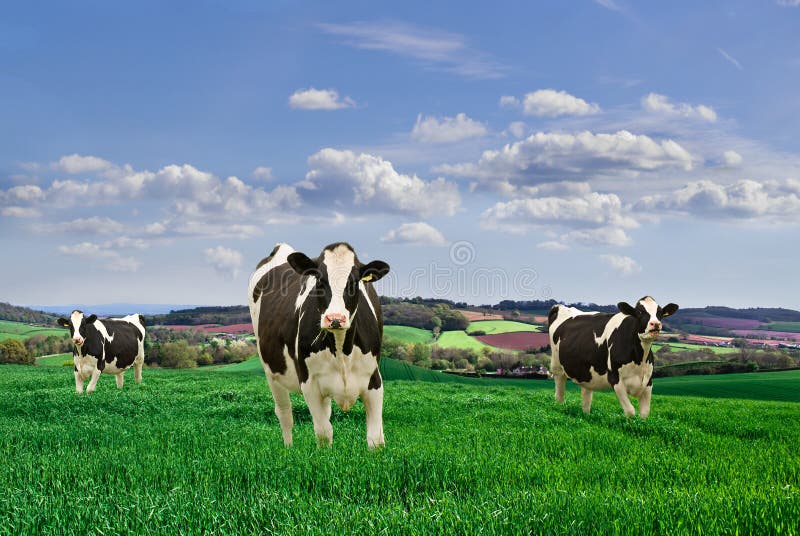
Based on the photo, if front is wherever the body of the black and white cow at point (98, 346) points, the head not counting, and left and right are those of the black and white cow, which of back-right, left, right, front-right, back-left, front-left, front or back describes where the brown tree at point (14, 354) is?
back-right

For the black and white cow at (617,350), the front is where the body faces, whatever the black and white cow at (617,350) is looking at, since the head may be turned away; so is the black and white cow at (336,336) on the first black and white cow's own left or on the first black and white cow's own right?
on the first black and white cow's own right

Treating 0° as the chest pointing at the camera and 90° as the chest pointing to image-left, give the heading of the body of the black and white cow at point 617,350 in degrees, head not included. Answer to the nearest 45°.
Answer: approximately 315°

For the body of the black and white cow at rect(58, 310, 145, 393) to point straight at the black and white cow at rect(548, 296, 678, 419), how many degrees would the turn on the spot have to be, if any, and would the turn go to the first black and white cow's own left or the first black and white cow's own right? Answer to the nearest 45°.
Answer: approximately 90° to the first black and white cow's own left

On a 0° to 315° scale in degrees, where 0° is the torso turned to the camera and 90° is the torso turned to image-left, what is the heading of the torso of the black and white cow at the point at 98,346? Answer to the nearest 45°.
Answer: approximately 45°
